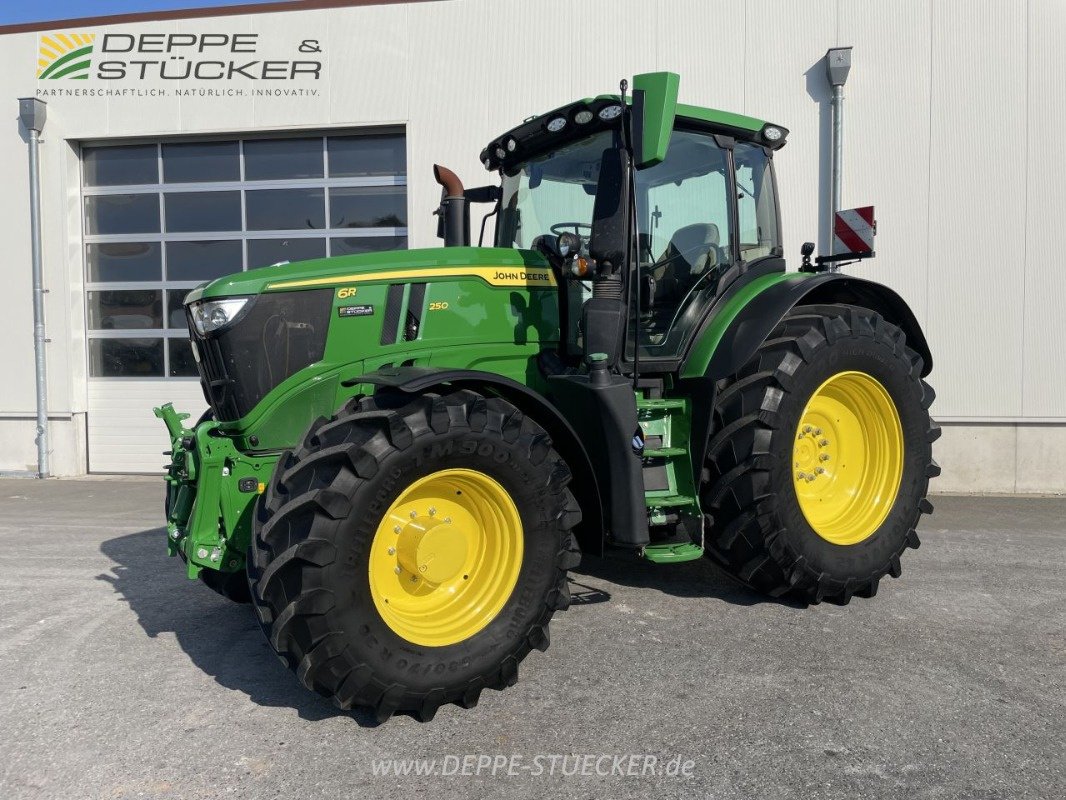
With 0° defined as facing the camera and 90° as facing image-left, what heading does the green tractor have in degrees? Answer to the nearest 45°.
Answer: approximately 45°

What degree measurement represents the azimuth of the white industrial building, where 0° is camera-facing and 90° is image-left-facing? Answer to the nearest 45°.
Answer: approximately 0°

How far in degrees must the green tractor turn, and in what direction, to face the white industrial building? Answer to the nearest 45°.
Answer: approximately 135° to its right

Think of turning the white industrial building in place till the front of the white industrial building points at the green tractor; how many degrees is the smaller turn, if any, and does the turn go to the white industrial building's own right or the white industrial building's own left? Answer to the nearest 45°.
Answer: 0° — it already faces it
